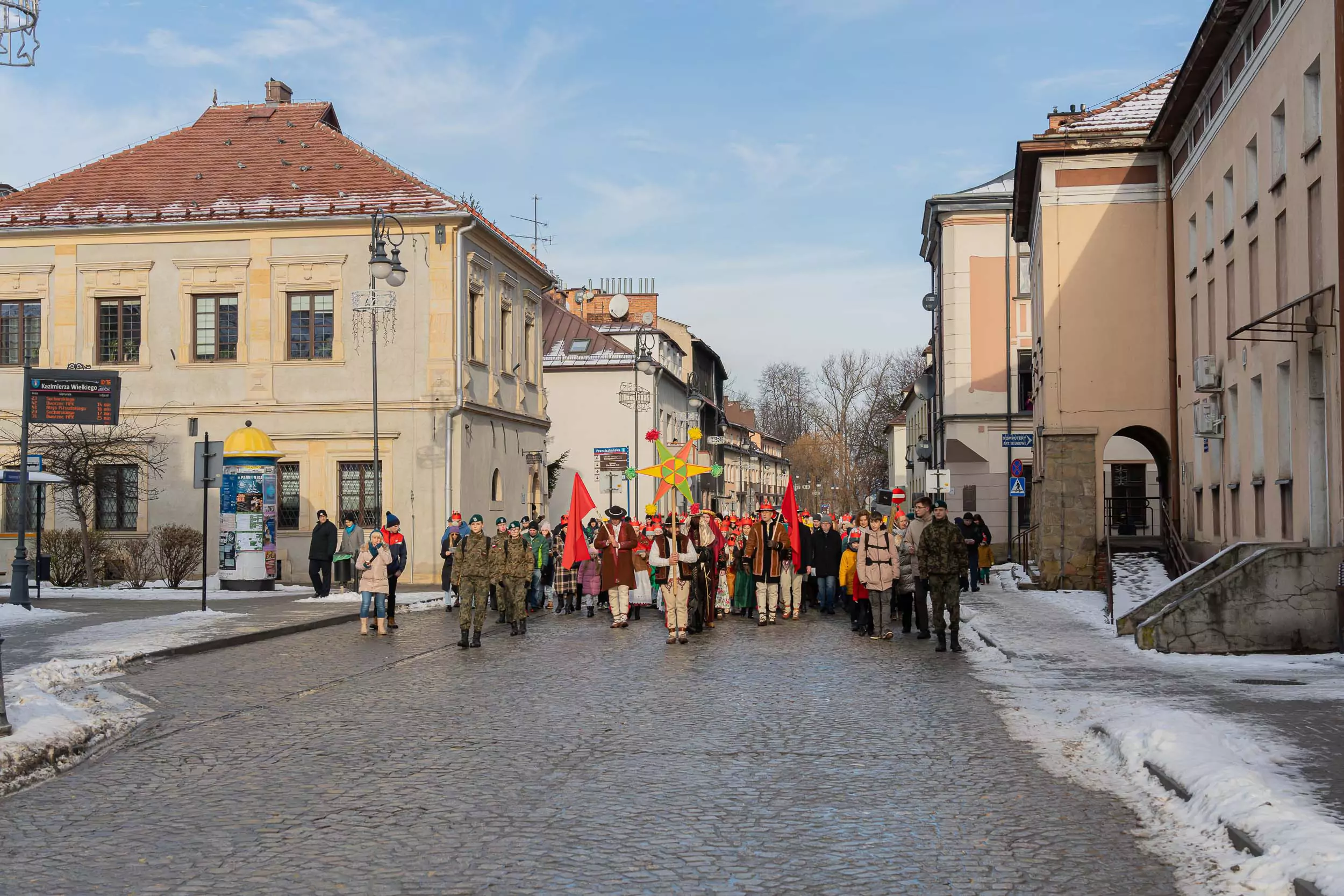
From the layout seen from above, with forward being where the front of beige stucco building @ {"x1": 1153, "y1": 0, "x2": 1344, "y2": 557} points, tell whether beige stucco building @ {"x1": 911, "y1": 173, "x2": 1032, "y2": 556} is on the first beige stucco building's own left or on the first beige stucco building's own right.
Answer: on the first beige stucco building's own right

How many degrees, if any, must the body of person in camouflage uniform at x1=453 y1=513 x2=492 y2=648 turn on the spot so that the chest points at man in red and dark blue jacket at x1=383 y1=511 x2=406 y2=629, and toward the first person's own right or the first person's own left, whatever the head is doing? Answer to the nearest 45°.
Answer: approximately 135° to the first person's own right

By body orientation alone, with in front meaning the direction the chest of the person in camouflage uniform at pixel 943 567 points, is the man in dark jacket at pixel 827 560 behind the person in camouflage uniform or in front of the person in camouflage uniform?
behind

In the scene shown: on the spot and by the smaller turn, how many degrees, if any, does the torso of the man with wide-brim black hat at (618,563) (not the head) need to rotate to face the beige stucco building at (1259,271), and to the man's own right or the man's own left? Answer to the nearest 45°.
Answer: approximately 90° to the man's own left

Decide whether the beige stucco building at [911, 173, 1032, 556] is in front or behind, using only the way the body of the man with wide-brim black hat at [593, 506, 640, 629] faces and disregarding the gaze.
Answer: behind

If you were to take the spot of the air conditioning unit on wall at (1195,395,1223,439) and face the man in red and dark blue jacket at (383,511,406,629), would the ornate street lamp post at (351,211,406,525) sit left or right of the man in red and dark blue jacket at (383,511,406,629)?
right

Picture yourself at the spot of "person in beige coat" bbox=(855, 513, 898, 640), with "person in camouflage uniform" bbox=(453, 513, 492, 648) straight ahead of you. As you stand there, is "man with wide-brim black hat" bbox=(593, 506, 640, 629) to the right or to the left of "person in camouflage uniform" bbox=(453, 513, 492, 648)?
right
